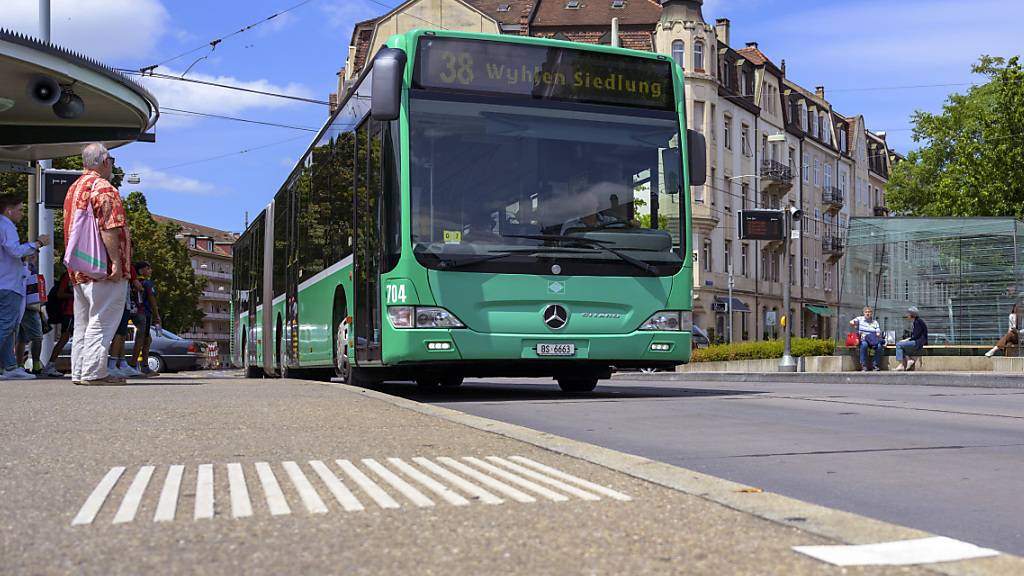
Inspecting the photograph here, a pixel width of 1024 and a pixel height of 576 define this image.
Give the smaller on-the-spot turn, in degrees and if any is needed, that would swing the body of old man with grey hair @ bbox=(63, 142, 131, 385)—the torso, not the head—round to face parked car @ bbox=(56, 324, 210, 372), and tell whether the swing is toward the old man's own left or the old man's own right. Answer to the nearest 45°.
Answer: approximately 45° to the old man's own left

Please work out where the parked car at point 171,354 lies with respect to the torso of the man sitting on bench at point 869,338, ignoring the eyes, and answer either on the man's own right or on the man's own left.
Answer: on the man's own right

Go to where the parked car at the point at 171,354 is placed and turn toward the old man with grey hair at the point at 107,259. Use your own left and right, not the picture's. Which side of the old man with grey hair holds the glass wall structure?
left

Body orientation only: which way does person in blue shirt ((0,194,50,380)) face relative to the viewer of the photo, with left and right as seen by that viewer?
facing to the right of the viewer

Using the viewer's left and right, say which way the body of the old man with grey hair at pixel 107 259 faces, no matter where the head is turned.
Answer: facing away from the viewer and to the right of the viewer

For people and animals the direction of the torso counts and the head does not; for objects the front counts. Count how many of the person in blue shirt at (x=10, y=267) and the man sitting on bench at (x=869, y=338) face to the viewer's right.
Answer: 1

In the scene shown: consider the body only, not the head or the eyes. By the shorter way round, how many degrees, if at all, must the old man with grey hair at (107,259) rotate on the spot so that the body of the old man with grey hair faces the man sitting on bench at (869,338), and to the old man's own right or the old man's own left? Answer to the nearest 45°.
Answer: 0° — they already face them

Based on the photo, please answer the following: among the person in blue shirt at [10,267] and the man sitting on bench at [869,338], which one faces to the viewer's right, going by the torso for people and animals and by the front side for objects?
the person in blue shirt

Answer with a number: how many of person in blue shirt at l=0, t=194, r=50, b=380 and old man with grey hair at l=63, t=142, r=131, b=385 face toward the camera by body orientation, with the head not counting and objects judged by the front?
0

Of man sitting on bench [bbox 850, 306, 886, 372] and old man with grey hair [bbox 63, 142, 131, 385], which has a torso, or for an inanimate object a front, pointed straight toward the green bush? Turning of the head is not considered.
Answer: the old man with grey hair

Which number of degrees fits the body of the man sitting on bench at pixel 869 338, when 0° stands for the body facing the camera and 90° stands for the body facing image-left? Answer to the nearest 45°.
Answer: approximately 0°
